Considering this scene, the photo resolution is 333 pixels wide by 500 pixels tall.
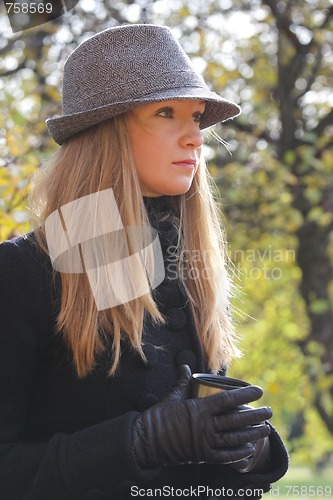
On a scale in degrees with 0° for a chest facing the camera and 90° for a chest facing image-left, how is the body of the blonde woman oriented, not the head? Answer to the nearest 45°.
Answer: approximately 315°

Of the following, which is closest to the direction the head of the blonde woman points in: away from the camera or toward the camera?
toward the camera
